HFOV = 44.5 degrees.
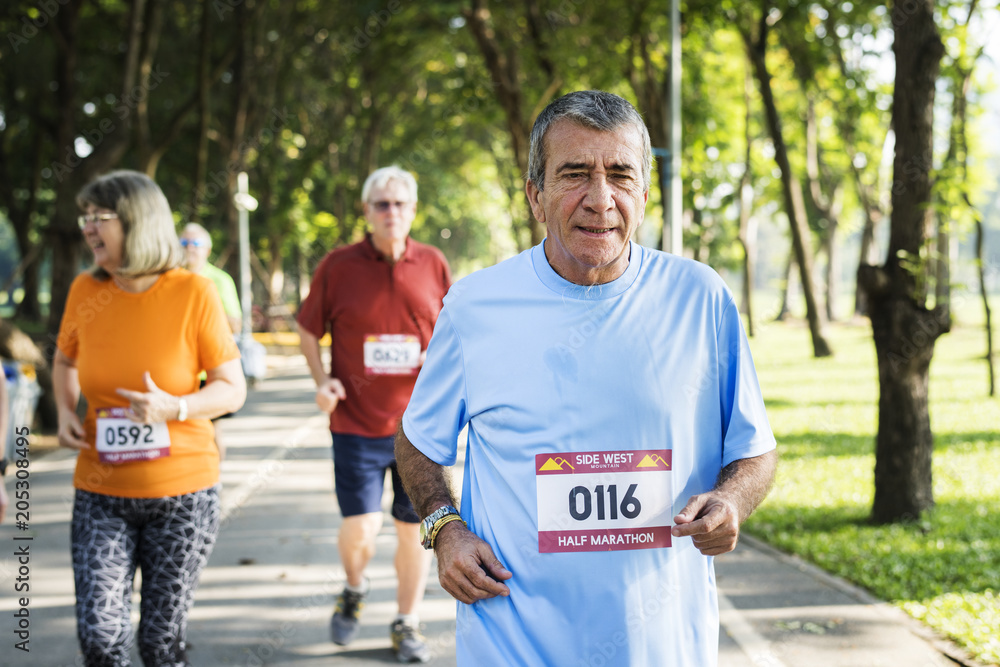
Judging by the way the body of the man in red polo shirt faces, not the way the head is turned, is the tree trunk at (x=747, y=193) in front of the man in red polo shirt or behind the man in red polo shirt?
behind

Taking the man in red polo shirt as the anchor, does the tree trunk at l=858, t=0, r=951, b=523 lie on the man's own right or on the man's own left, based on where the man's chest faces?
on the man's own left

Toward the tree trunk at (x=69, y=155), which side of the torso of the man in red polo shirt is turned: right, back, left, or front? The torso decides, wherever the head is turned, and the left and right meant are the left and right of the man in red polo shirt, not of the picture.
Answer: back

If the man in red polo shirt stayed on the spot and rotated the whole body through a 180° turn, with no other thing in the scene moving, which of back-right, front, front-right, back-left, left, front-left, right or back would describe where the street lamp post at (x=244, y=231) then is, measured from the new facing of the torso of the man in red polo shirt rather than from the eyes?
front

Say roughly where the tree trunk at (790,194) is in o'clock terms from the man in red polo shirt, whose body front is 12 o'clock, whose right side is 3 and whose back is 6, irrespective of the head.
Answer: The tree trunk is roughly at 7 o'clock from the man in red polo shirt.

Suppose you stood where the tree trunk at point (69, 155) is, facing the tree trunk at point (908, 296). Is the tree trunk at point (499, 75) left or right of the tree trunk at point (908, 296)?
left

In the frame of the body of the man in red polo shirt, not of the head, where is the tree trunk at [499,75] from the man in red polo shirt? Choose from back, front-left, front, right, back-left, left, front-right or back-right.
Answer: back

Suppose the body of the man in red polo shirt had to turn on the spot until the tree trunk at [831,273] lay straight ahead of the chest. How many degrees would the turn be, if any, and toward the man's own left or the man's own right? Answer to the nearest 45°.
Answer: approximately 135° to the man's own left

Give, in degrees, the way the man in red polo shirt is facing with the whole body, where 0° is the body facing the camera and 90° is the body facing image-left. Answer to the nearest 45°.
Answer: approximately 0°
